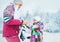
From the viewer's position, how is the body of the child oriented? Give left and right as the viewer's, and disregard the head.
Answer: facing to the left of the viewer
